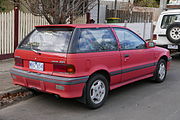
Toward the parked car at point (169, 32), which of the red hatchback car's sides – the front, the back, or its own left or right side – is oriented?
front

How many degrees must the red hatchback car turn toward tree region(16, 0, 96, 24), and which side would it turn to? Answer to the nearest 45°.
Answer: approximately 45° to its left

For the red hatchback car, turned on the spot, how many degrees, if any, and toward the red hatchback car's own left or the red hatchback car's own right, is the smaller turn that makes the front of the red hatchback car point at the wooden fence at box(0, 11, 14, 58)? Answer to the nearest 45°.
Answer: approximately 90° to the red hatchback car's own left

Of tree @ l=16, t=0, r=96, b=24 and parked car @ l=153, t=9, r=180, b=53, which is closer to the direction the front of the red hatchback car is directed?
the parked car

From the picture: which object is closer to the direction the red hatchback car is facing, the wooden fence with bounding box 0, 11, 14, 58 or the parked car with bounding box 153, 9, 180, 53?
the parked car

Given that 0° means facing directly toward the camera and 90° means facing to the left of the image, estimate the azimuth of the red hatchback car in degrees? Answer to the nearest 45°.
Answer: approximately 225°
